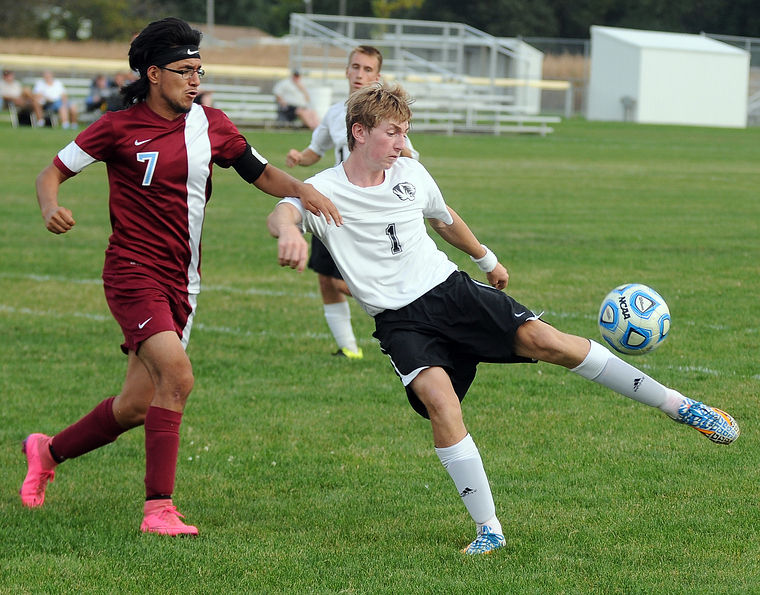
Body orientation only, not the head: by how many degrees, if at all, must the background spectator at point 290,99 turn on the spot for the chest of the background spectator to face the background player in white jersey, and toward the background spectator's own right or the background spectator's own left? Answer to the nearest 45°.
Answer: approximately 45° to the background spectator's own right

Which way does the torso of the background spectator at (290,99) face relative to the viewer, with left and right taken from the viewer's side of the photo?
facing the viewer and to the right of the viewer

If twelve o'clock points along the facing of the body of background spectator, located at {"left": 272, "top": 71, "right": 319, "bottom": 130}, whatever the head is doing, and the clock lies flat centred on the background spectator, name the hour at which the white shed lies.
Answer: The white shed is roughly at 9 o'clock from the background spectator.

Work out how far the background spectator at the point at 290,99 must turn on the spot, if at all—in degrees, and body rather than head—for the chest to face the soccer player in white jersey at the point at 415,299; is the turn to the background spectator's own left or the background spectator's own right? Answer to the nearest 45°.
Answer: approximately 45° to the background spectator's own right

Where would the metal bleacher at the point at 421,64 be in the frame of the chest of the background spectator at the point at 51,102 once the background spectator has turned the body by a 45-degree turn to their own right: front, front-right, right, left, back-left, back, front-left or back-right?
back-left

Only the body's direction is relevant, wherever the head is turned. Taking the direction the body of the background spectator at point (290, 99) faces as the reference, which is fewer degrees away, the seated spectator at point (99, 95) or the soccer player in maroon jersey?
the soccer player in maroon jersey

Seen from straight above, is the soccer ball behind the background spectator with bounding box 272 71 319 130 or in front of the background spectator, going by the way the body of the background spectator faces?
in front

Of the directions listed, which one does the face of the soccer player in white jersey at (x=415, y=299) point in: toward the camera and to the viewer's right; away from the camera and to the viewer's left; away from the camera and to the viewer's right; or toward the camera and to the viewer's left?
toward the camera and to the viewer's right

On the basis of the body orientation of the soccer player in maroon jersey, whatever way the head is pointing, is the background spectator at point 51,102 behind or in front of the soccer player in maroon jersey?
behind

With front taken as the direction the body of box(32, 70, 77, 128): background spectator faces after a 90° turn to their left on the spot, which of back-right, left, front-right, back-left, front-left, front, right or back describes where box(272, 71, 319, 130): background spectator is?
front

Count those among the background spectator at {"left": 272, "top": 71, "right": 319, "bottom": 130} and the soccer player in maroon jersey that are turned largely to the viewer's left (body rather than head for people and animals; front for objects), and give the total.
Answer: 0

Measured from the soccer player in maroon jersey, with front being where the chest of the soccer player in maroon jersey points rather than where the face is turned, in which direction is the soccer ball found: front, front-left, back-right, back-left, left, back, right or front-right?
front-left

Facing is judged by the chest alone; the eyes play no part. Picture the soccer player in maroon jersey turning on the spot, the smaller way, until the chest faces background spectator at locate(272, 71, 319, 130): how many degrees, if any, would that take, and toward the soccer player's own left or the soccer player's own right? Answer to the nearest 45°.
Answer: approximately 135° to the soccer player's own left

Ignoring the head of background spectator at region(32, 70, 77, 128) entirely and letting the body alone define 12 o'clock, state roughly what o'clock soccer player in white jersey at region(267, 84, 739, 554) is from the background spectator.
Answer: The soccer player in white jersey is roughly at 12 o'clock from the background spectator.

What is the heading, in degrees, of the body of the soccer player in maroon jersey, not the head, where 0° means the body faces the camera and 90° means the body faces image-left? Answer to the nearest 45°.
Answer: approximately 315°
